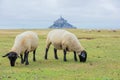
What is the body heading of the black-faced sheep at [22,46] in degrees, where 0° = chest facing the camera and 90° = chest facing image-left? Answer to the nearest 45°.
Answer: approximately 45°
